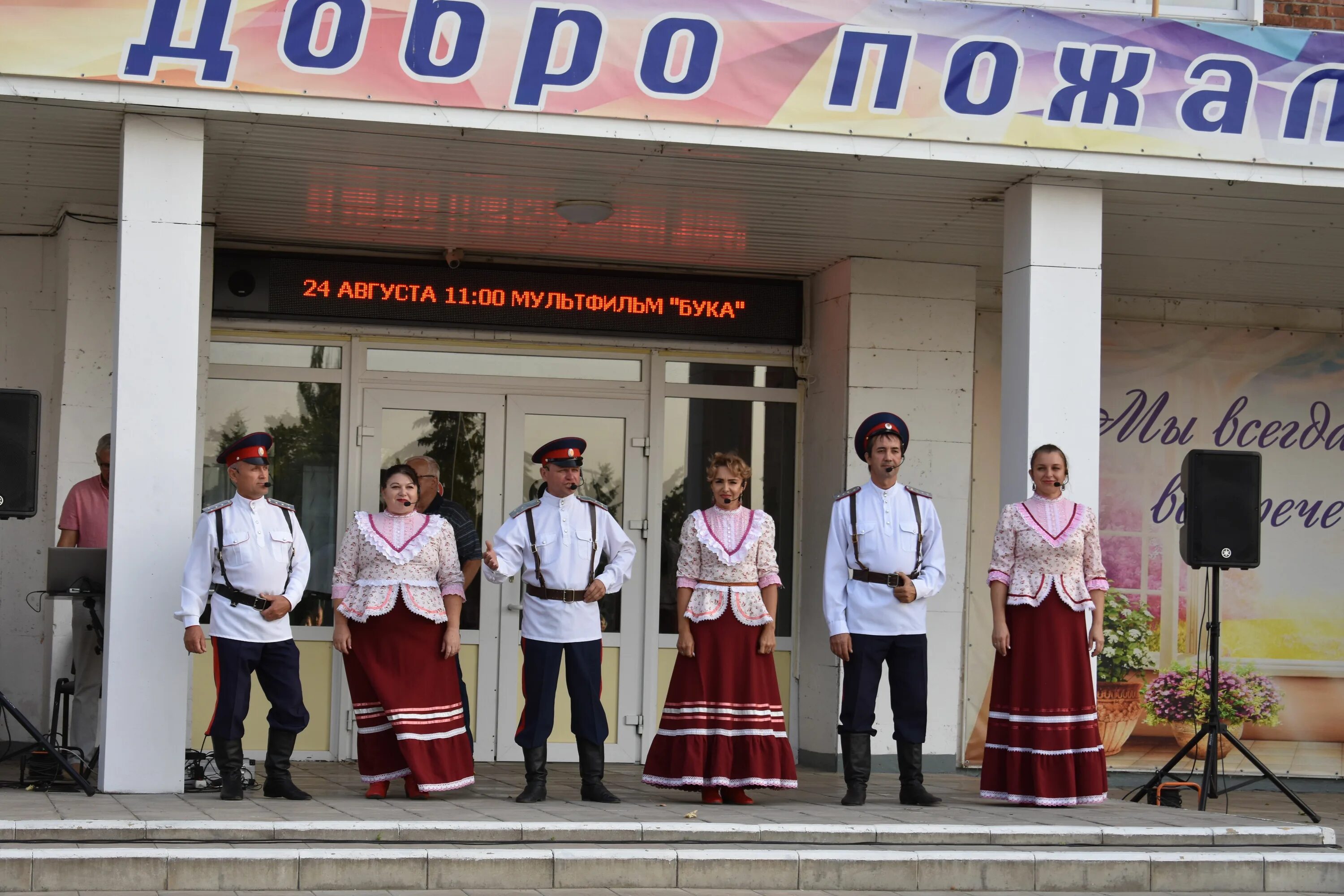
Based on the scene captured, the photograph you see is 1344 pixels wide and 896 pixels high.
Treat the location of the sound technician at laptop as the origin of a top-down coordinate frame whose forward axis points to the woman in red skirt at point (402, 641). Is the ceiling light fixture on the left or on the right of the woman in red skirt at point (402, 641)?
left

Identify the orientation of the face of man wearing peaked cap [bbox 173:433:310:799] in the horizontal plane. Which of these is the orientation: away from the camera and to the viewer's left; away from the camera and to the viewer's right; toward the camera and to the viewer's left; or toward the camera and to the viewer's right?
toward the camera and to the viewer's right

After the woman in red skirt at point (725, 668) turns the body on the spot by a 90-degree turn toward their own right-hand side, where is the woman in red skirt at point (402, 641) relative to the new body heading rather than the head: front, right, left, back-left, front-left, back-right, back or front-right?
front

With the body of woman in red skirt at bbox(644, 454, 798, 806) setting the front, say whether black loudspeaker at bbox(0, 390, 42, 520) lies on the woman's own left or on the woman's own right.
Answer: on the woman's own right

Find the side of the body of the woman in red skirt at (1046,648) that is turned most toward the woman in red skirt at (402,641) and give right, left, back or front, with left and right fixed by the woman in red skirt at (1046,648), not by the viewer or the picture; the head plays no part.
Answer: right
